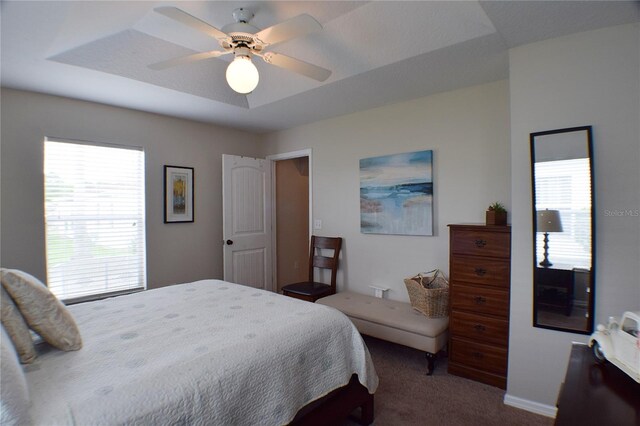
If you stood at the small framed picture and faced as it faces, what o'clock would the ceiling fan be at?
The ceiling fan is roughly at 1 o'clock from the small framed picture.

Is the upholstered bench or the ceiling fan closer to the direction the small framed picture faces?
the upholstered bench

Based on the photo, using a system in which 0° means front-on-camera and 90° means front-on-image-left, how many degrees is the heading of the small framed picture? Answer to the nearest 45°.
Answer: approximately 315°

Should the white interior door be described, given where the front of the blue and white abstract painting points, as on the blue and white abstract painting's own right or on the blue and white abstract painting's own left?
on the blue and white abstract painting's own right

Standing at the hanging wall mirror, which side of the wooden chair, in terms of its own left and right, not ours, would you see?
left

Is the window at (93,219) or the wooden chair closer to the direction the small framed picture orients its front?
the wooden chair
